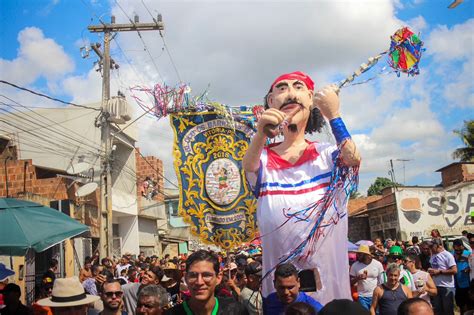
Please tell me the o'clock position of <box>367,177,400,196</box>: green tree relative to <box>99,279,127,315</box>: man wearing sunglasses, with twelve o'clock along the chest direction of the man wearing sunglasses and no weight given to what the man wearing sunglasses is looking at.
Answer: The green tree is roughly at 7 o'clock from the man wearing sunglasses.

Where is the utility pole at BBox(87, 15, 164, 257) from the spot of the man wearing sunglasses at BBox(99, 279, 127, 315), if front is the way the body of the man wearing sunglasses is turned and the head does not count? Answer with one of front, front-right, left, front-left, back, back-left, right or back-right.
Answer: back

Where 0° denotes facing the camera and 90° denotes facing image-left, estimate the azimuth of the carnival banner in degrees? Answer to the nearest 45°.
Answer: approximately 0°

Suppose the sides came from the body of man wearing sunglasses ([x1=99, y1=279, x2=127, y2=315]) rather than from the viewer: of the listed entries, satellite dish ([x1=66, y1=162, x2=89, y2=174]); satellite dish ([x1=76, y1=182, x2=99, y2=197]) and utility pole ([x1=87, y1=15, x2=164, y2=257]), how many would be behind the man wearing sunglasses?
3

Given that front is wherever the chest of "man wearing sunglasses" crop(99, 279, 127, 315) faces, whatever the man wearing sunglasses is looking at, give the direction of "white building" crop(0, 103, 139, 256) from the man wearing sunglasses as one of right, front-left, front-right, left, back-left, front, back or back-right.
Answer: back

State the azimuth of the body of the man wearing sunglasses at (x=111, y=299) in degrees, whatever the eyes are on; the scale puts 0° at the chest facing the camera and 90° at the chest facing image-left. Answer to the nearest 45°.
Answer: approximately 0°

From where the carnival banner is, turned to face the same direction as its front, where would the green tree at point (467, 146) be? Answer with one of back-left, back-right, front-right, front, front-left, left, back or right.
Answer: back-left
